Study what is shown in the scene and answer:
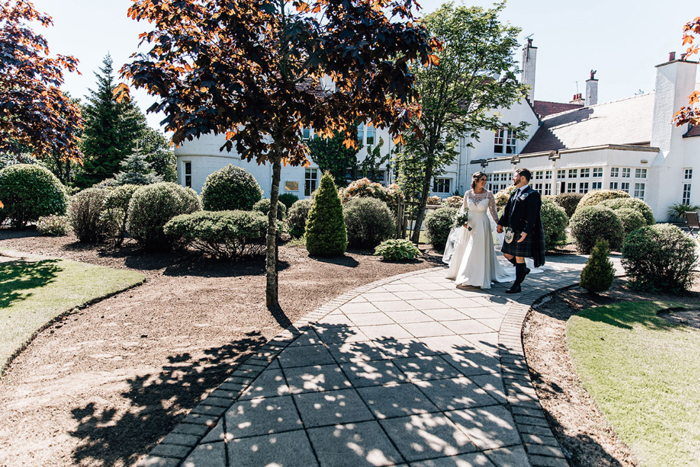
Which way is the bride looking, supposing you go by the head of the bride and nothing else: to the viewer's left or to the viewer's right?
to the viewer's right

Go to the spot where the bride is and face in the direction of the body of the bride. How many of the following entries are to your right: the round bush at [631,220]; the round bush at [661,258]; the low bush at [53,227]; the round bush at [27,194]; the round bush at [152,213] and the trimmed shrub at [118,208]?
4

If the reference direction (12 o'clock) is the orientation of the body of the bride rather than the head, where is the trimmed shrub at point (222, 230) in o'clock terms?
The trimmed shrub is roughly at 3 o'clock from the bride.

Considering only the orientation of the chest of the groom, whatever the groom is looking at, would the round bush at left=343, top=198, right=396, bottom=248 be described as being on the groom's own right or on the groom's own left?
on the groom's own right

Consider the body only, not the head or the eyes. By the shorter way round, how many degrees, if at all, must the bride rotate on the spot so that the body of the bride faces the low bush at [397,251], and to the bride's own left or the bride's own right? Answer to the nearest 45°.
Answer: approximately 135° to the bride's own right

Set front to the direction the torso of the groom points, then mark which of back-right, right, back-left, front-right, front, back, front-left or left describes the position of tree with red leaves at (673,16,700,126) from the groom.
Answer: back-left

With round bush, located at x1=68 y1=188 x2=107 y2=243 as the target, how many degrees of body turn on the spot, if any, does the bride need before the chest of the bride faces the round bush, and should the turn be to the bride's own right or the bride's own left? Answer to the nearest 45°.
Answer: approximately 90° to the bride's own right

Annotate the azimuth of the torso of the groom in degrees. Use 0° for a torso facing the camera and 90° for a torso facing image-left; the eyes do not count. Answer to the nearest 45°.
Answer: approximately 45°

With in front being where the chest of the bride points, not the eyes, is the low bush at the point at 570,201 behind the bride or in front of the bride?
behind
